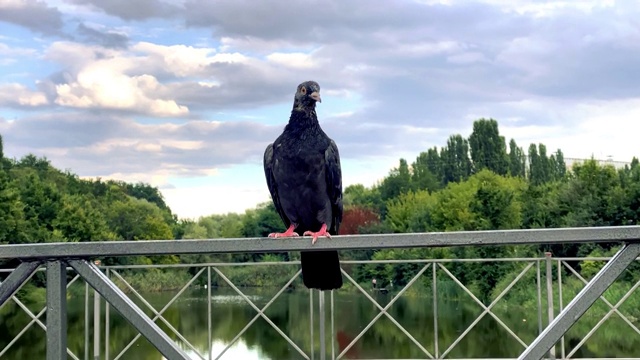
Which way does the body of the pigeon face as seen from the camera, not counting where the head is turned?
toward the camera

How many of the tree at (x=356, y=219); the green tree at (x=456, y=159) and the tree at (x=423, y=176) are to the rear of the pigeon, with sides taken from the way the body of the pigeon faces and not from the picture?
3

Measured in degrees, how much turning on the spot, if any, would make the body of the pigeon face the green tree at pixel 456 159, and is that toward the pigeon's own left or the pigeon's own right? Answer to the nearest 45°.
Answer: approximately 180°

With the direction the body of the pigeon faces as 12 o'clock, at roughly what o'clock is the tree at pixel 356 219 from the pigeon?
The tree is roughly at 6 o'clock from the pigeon.

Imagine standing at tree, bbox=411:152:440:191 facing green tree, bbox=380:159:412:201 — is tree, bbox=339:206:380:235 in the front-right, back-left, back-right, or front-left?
front-left

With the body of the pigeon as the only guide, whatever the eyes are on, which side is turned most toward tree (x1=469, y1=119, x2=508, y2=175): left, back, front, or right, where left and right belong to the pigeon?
back

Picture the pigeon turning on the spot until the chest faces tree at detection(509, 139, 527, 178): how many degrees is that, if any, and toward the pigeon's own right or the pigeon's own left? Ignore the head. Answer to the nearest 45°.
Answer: approximately 180°

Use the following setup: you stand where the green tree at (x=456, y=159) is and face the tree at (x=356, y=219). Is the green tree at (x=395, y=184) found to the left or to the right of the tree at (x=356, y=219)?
right

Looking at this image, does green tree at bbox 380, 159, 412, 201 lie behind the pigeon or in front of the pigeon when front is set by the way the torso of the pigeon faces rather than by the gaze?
behind
